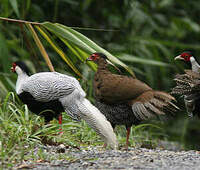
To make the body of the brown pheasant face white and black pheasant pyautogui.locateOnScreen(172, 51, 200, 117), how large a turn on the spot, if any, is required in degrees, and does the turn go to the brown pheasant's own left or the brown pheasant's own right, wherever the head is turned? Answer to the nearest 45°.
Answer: approximately 135° to the brown pheasant's own right

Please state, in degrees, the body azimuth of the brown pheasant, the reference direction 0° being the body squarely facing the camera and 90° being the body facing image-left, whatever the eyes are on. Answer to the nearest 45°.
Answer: approximately 90°

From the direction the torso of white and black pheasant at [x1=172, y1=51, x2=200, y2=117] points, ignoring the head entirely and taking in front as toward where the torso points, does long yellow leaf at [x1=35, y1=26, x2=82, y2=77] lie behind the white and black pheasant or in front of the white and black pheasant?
in front

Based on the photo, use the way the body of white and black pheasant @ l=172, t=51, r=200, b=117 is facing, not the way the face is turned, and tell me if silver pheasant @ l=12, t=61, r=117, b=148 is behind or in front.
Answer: in front

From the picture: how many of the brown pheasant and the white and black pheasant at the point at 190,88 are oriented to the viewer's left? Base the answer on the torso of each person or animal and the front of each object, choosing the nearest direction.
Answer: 2

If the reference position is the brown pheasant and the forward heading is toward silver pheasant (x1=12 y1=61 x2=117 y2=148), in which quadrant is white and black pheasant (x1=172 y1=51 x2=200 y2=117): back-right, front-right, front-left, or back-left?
back-right

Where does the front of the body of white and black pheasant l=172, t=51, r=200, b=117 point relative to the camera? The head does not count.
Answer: to the viewer's left

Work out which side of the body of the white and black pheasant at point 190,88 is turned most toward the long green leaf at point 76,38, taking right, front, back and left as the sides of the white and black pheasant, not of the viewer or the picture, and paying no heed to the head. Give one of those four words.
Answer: front

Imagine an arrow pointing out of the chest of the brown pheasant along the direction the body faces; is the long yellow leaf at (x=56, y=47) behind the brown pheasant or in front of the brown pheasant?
in front

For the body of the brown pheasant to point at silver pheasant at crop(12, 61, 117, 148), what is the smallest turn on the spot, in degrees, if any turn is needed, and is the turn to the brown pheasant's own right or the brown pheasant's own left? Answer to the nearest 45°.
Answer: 0° — it already faces it
